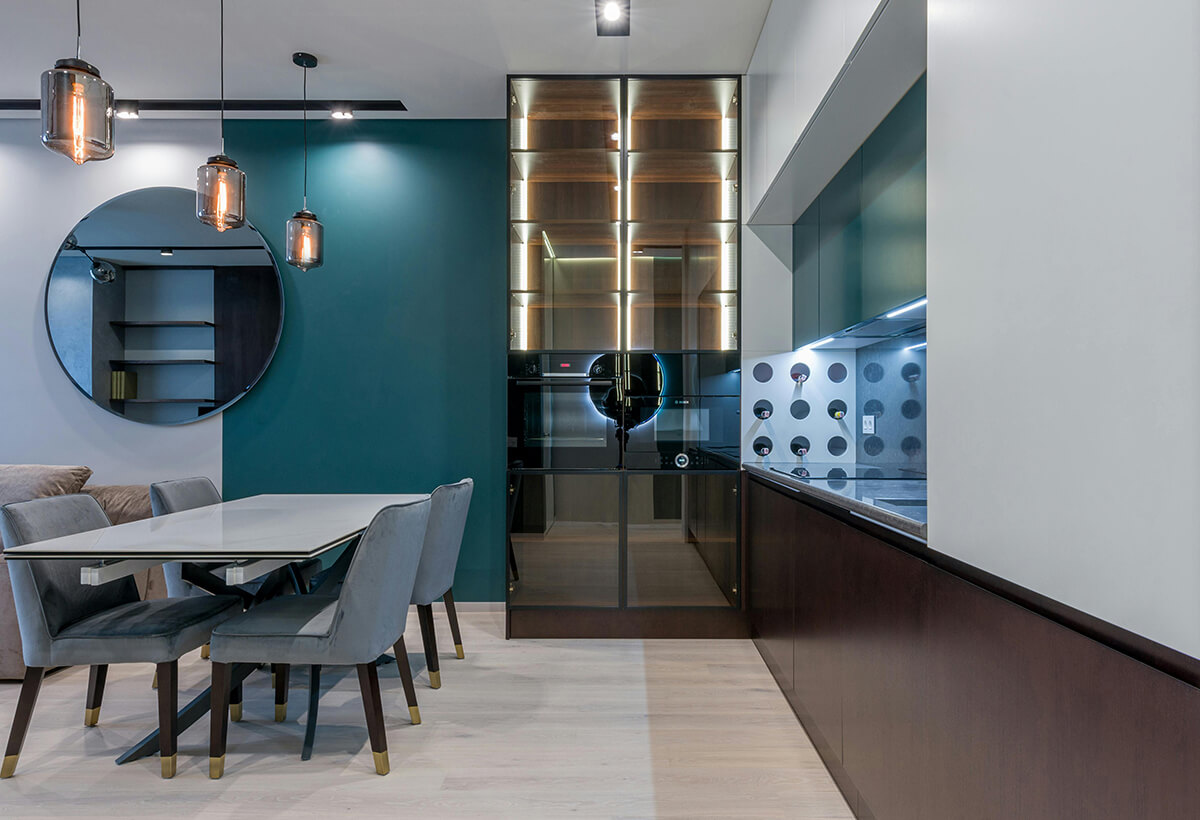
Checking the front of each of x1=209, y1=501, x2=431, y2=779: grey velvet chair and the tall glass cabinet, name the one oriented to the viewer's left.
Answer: the grey velvet chair

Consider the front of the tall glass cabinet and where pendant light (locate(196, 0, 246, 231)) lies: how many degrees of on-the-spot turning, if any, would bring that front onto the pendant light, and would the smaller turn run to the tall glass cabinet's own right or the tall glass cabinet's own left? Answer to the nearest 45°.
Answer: approximately 45° to the tall glass cabinet's own right

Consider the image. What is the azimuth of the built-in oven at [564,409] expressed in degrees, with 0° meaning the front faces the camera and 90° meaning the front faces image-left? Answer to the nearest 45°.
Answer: approximately 0°

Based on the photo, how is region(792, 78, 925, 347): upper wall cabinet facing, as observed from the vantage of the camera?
facing to the left of the viewer

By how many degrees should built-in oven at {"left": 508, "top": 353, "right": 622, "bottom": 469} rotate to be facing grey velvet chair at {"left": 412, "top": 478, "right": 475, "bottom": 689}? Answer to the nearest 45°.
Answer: approximately 45° to its right

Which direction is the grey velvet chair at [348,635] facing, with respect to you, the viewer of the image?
facing to the left of the viewer

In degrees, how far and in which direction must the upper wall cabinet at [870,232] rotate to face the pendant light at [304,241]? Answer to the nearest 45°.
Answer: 0° — it already faces it
